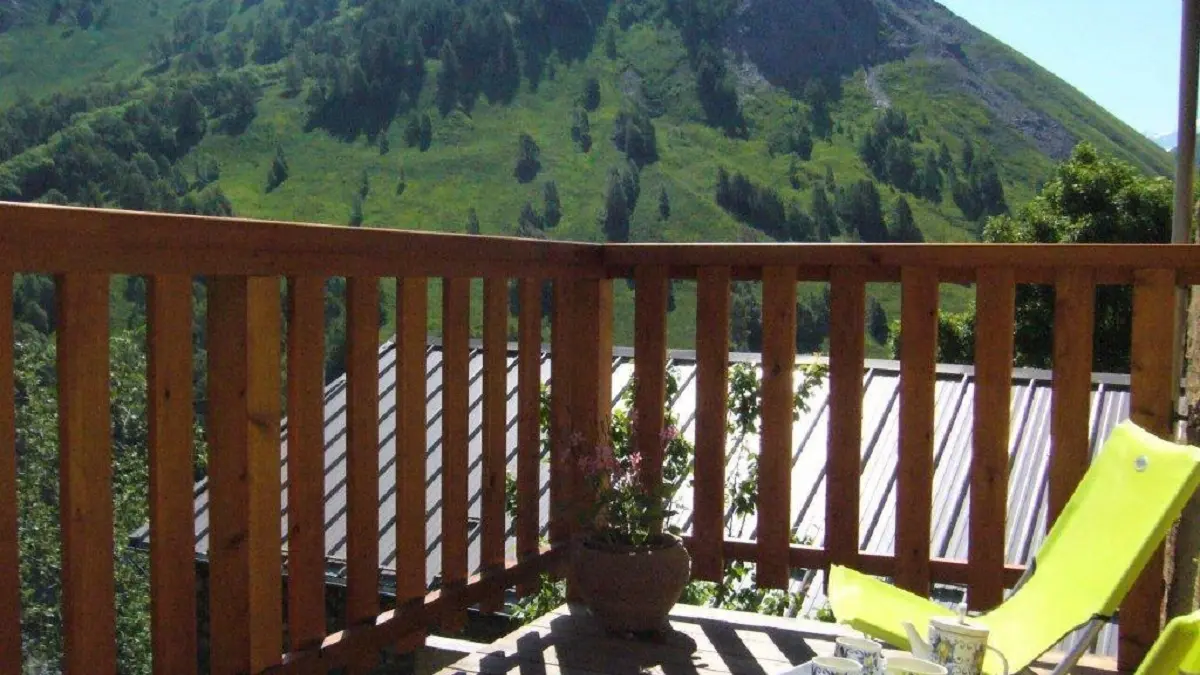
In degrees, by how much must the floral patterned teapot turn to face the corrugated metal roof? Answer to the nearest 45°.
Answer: approximately 90° to its right

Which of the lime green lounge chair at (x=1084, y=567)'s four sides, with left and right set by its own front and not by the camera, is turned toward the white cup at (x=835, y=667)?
front

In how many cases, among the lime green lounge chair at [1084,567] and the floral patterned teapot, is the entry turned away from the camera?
0

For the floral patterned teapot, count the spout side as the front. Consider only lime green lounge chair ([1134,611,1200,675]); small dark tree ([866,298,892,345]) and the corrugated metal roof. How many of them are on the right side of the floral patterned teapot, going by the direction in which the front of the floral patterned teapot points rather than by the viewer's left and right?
2

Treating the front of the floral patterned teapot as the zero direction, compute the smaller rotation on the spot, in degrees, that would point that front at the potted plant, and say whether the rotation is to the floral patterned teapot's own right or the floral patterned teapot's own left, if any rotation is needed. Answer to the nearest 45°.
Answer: approximately 45° to the floral patterned teapot's own right

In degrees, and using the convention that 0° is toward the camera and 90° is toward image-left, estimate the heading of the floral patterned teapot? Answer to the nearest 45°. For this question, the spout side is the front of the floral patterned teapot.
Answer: approximately 90°

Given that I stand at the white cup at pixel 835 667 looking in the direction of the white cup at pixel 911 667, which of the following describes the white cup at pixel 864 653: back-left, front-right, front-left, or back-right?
front-left

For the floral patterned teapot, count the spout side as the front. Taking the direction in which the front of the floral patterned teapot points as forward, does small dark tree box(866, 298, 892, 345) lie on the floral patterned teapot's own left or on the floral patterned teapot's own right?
on the floral patterned teapot's own right

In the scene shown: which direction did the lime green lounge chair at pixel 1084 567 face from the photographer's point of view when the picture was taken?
facing the viewer and to the left of the viewer
